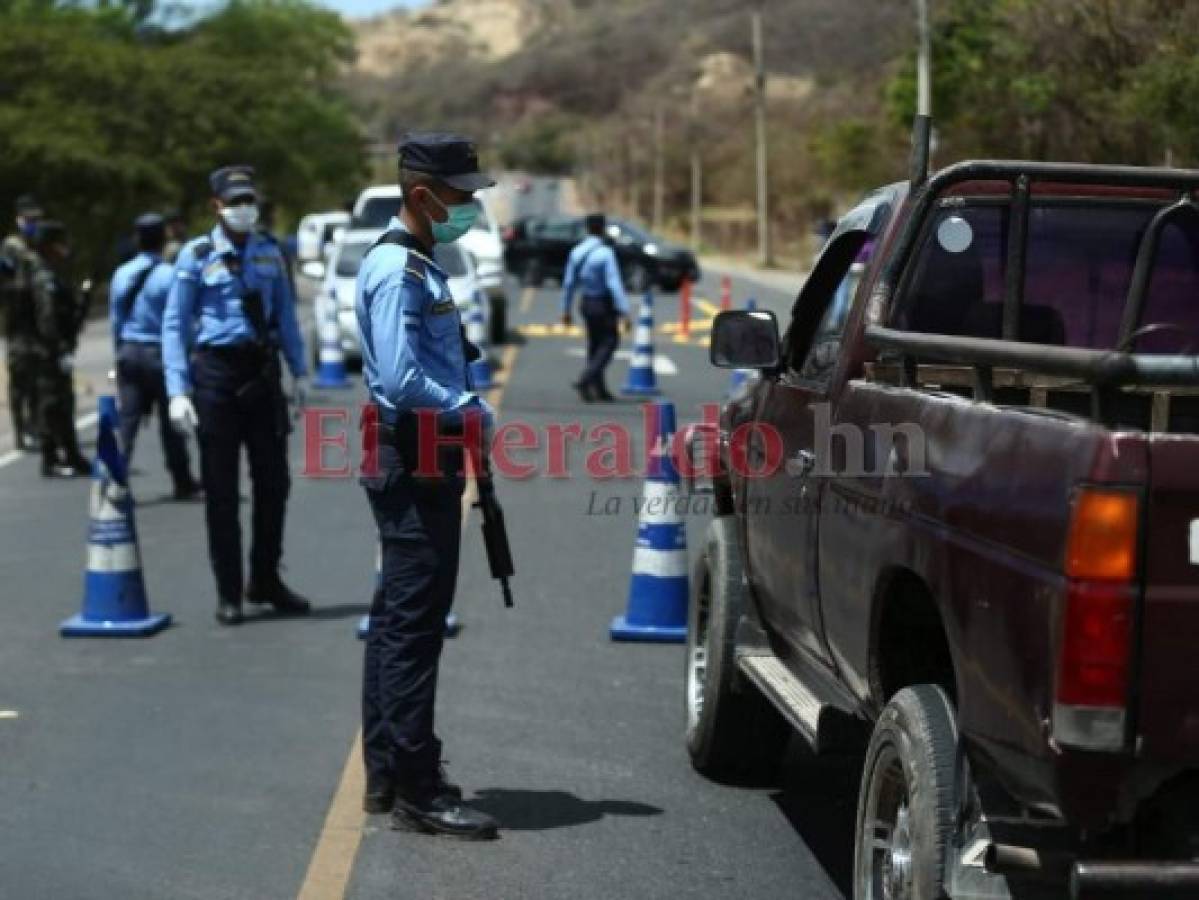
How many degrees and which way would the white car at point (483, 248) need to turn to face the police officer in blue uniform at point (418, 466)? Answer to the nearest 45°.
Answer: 0° — it already faces them

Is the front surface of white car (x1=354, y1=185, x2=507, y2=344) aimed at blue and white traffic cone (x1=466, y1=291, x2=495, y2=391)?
yes

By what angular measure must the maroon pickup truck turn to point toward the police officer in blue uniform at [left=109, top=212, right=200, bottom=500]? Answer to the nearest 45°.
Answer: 0° — it already faces them

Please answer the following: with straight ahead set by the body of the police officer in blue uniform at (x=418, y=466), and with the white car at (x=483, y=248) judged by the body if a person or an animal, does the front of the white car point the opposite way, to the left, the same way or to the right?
to the right

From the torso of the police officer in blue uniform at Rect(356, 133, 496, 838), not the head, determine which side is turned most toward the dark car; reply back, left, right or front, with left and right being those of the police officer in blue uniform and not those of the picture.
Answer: left

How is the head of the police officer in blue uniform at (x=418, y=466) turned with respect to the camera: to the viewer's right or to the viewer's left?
to the viewer's right

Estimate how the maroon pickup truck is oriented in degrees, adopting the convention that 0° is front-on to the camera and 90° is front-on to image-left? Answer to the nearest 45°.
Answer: approximately 135°

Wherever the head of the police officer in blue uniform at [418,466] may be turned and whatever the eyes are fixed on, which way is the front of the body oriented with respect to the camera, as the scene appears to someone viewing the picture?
to the viewer's right
